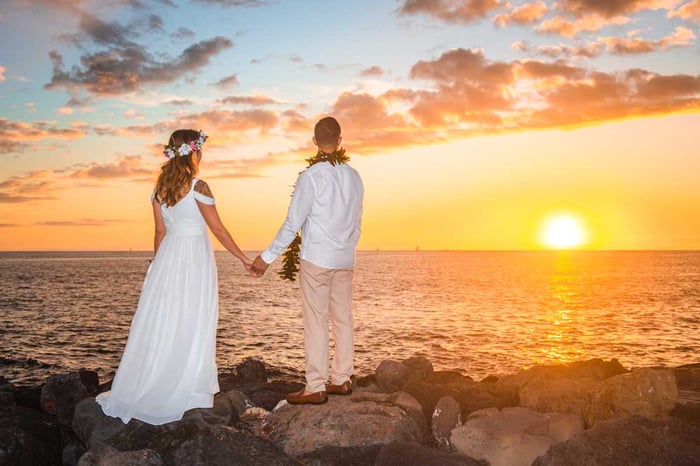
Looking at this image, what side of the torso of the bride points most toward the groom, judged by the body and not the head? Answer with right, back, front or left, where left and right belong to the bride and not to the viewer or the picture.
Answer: right

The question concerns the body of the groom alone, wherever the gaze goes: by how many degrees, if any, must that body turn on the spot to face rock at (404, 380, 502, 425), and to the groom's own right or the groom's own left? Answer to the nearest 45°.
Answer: approximately 90° to the groom's own right

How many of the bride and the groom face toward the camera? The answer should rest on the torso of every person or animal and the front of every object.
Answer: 0

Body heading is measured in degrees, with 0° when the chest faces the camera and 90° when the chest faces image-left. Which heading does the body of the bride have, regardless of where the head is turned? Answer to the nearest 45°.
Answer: approximately 225°

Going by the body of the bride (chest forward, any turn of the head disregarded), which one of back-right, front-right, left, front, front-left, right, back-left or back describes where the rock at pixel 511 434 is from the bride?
front-right

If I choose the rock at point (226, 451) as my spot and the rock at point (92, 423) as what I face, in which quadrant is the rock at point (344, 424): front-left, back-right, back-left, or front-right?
back-right

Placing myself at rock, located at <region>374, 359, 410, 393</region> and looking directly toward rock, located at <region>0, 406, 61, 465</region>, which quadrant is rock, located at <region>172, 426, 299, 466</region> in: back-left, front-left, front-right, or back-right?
front-left

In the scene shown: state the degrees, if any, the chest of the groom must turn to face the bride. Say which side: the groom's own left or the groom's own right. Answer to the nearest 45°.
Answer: approximately 45° to the groom's own left

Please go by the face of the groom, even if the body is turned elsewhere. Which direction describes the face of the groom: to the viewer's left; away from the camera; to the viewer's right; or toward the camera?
away from the camera

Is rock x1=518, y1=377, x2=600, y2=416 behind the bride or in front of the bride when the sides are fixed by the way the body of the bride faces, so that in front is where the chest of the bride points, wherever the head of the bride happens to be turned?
in front

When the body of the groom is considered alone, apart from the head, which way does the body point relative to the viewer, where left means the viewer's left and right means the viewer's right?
facing away from the viewer and to the left of the viewer
